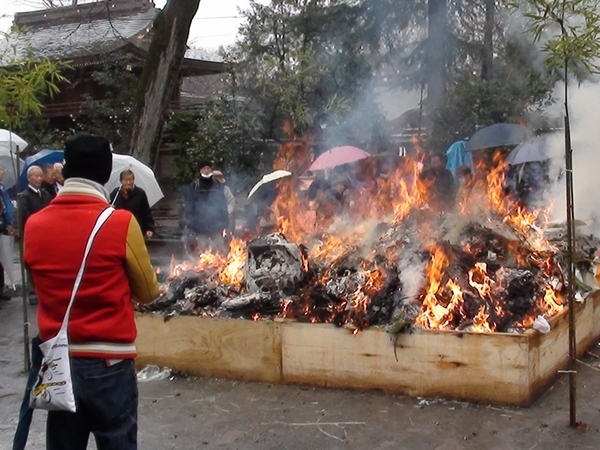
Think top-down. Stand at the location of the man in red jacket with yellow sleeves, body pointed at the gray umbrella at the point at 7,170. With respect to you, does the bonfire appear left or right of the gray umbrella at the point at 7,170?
right

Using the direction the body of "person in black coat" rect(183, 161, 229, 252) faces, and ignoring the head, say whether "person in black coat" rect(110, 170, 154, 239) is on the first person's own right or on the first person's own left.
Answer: on the first person's own right

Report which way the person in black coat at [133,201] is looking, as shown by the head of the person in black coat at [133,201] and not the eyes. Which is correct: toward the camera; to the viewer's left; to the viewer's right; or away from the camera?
toward the camera

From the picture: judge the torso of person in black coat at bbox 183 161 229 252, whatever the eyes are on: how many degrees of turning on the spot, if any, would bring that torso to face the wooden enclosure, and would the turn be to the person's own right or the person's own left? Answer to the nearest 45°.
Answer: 0° — they already face it

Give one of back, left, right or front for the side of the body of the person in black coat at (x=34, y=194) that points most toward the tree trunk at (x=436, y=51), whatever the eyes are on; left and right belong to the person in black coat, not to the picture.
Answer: left

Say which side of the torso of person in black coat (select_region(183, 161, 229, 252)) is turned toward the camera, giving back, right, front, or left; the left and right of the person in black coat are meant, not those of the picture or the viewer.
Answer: front

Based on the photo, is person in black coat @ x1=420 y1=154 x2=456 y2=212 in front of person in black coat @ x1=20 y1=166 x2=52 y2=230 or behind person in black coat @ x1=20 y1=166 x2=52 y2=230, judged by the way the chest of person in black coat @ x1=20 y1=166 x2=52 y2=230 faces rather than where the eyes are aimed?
in front

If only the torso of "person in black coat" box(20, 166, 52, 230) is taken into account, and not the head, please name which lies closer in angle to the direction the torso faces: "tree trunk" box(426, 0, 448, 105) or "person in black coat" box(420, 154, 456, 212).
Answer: the person in black coat

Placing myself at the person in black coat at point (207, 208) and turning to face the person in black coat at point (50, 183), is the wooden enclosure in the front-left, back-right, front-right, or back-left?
back-left

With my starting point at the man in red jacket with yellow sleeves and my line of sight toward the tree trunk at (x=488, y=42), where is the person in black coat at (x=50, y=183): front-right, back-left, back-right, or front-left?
front-left

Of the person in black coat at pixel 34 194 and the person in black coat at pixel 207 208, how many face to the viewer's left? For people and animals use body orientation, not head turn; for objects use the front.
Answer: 0

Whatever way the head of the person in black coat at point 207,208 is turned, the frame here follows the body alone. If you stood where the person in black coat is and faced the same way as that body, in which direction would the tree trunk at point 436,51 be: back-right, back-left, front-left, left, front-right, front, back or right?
back-left

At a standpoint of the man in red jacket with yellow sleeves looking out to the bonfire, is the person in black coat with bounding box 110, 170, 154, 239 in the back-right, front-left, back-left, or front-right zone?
front-left

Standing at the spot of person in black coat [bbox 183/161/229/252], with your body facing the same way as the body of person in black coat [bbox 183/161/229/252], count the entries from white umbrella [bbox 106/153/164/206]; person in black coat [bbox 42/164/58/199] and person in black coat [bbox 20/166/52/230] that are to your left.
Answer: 0

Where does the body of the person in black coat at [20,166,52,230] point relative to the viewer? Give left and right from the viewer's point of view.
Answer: facing the viewer and to the right of the viewer

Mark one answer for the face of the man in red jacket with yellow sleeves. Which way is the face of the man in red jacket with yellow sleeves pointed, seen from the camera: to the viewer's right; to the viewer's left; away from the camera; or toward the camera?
away from the camera
